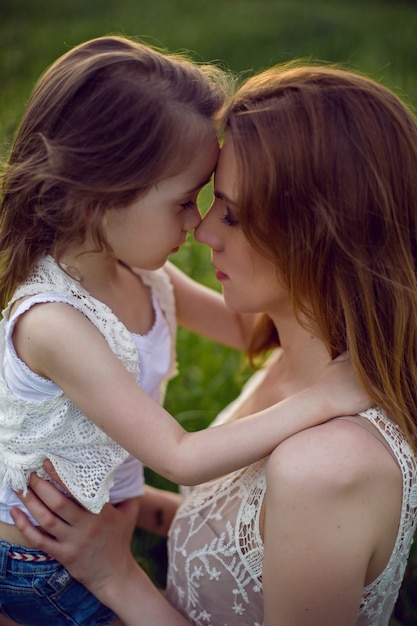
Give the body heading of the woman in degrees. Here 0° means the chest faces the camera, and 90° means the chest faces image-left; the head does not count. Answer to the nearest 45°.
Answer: approximately 90°

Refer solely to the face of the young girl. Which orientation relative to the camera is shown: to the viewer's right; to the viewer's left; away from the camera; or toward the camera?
to the viewer's right
